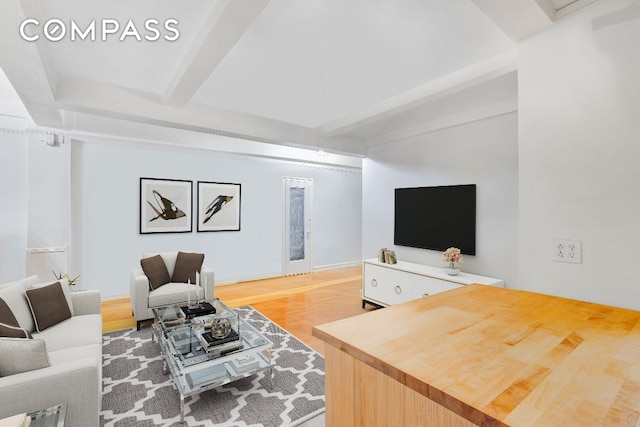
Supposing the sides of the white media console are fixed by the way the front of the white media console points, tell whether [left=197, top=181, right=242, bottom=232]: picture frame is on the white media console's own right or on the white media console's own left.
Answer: on the white media console's own right

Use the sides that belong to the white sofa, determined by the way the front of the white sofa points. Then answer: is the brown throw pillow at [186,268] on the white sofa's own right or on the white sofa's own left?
on the white sofa's own left

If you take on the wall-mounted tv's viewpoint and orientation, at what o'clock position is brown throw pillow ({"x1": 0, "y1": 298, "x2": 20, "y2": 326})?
The brown throw pillow is roughly at 12 o'clock from the wall-mounted tv.

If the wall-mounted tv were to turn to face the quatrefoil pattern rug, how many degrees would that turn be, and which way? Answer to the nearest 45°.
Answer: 0° — it already faces it

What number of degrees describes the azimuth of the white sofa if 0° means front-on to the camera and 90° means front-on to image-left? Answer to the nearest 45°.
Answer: approximately 270°

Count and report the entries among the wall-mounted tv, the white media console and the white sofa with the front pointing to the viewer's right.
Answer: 1

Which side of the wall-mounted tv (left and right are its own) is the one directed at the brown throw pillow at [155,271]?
front

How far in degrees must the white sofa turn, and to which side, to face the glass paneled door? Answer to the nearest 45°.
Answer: approximately 45° to its left

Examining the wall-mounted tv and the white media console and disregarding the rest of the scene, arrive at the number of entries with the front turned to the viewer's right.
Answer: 0

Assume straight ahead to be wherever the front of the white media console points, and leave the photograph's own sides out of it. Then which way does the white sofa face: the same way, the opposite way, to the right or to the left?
the opposite way

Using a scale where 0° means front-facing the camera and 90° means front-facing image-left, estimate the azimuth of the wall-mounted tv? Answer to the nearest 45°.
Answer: approximately 45°

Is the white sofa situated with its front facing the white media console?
yes

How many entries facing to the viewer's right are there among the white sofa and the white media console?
1

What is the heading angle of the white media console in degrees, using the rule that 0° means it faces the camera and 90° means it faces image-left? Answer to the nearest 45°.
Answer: approximately 45°
